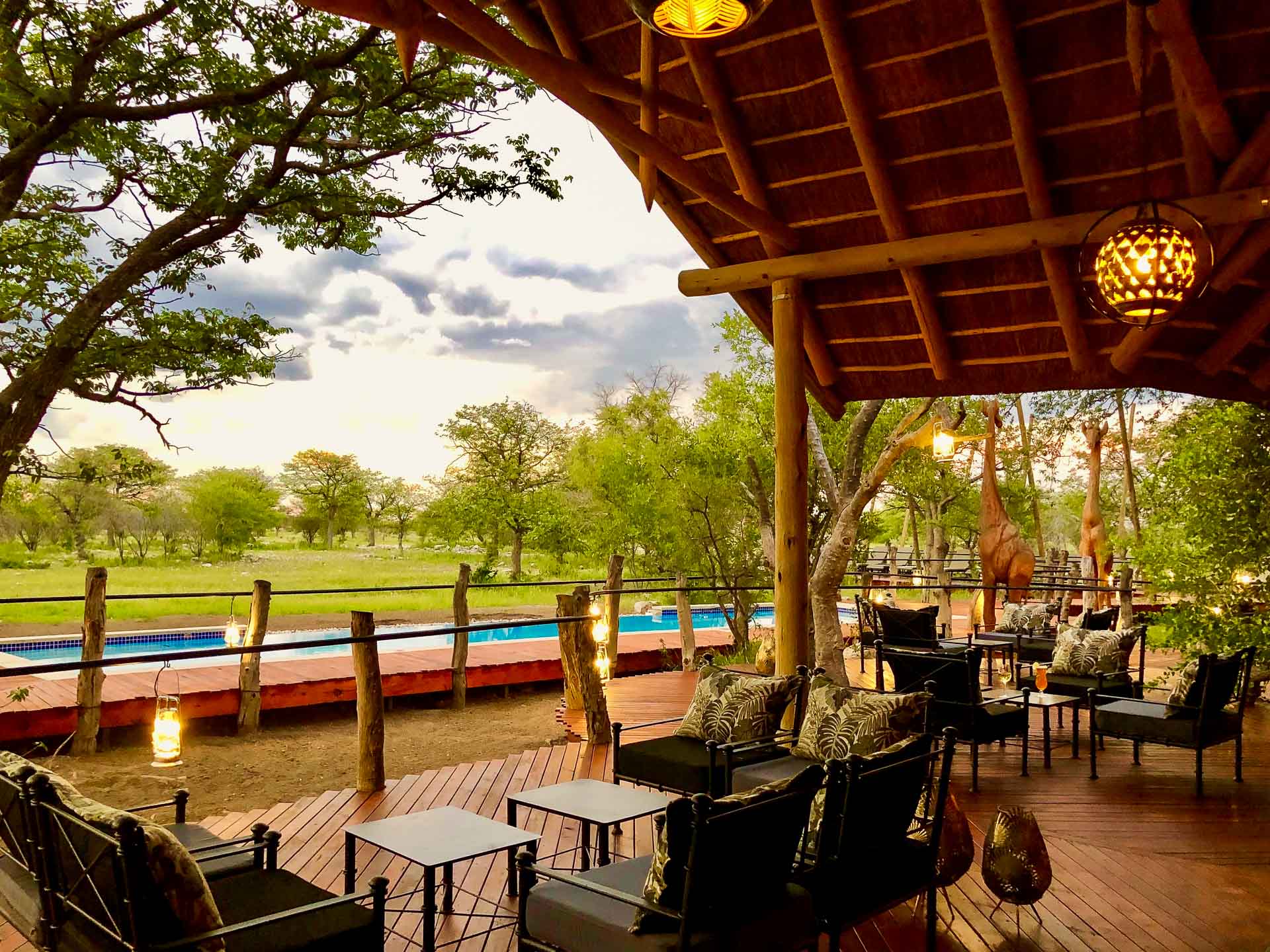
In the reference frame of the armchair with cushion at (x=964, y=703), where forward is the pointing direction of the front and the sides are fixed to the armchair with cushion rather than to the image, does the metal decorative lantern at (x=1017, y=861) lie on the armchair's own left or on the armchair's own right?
on the armchair's own right

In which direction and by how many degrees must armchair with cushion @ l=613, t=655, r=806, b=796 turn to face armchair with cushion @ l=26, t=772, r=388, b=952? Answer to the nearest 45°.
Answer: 0° — it already faces it

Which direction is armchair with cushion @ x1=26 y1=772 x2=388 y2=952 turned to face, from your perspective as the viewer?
facing away from the viewer and to the right of the viewer

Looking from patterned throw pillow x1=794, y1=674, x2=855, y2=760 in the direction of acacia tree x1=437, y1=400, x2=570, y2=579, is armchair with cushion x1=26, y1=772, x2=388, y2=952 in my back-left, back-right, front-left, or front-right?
back-left

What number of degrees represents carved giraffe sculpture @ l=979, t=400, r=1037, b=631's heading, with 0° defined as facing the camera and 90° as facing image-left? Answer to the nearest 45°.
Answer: approximately 45°

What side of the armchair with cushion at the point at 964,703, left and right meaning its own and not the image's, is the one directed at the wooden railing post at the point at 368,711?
back

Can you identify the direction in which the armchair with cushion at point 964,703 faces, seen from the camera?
facing away from the viewer and to the right of the viewer

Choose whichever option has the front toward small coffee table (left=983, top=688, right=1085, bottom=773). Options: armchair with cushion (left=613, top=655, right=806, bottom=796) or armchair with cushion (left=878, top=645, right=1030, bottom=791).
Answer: armchair with cushion (left=878, top=645, right=1030, bottom=791)

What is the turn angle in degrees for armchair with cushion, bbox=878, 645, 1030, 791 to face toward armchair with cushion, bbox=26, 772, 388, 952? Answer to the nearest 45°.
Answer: approximately 180°

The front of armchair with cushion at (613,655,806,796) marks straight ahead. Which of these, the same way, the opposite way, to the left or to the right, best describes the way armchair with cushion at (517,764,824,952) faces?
to the right

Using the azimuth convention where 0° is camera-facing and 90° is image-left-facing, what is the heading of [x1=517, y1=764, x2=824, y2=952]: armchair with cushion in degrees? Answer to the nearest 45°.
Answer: approximately 135°
